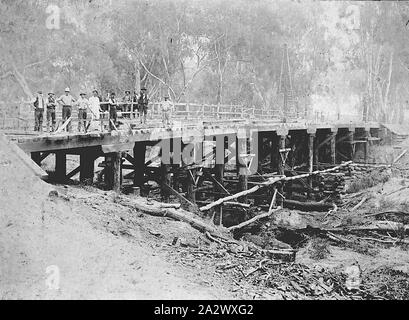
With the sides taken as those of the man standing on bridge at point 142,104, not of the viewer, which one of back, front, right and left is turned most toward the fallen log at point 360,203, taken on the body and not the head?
left

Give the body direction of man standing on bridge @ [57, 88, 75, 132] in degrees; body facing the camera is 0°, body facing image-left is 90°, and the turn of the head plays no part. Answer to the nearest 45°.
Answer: approximately 0°

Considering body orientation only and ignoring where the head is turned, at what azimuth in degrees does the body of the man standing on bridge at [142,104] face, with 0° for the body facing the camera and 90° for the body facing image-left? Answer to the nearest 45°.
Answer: approximately 0°

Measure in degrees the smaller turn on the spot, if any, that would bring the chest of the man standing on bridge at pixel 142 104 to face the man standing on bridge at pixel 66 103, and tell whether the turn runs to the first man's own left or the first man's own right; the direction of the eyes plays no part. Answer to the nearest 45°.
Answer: approximately 45° to the first man's own right

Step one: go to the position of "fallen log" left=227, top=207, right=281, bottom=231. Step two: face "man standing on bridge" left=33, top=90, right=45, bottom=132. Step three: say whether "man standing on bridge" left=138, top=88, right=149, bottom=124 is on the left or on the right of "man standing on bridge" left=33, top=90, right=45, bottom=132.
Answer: right

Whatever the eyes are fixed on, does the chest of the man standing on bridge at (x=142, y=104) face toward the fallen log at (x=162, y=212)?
yes

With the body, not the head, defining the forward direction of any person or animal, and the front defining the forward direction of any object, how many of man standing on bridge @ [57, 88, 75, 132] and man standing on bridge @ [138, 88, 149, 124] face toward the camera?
2
